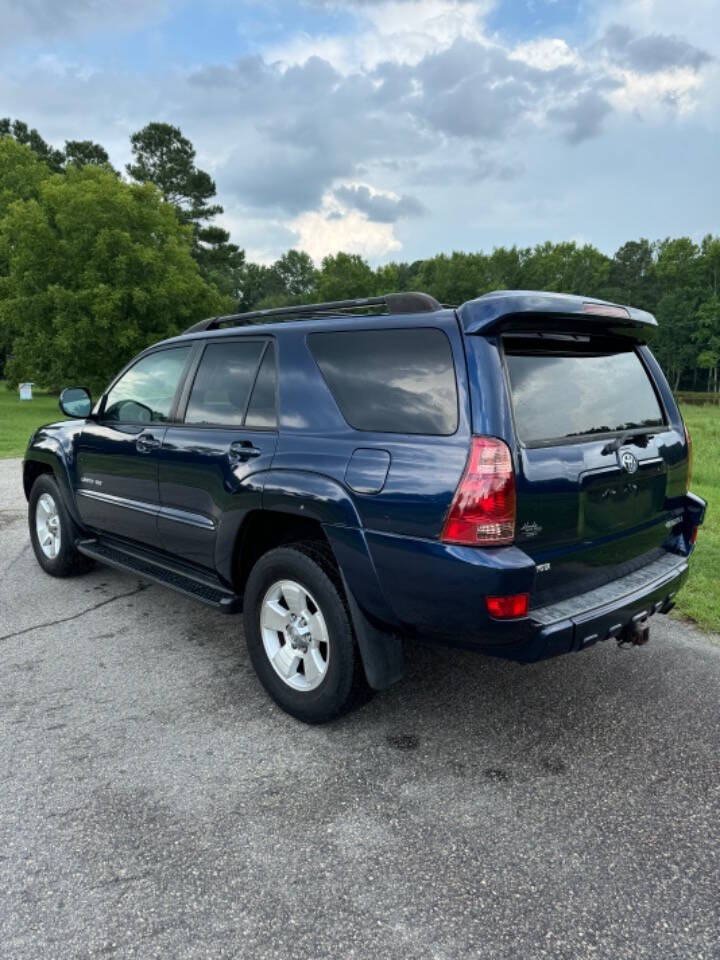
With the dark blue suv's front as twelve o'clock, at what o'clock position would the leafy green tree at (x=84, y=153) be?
The leafy green tree is roughly at 1 o'clock from the dark blue suv.

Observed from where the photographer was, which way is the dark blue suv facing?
facing away from the viewer and to the left of the viewer

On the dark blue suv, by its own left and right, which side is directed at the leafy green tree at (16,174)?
front

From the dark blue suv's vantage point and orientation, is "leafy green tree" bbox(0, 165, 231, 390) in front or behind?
in front
